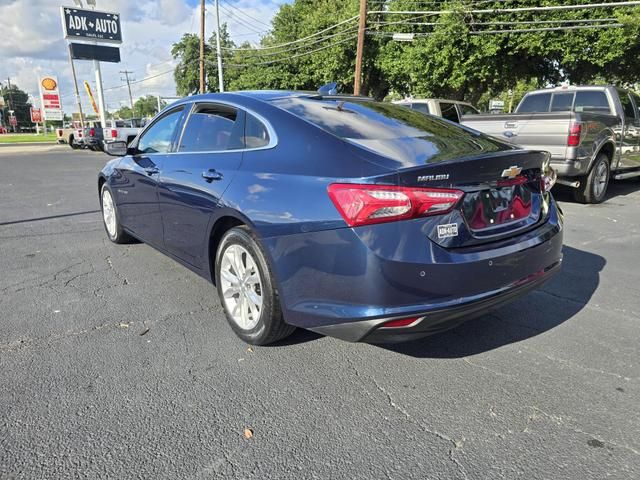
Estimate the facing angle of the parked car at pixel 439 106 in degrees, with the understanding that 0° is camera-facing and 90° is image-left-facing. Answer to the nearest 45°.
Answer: approximately 225°

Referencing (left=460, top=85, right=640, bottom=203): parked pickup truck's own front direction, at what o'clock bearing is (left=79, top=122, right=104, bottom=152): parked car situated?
(left=79, top=122, right=104, bottom=152): parked car is roughly at 8 o'clock from (left=460, top=85, right=640, bottom=203): parked pickup truck.

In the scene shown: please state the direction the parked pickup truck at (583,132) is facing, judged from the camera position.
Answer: facing away from the viewer and to the right of the viewer

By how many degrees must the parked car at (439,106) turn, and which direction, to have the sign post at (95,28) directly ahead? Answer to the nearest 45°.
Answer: approximately 90° to its left

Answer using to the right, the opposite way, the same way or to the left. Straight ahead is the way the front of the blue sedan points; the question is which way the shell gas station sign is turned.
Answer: the opposite way

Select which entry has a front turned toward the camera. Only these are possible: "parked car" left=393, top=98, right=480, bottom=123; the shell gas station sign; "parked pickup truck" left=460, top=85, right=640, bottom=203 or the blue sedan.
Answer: the shell gas station sign

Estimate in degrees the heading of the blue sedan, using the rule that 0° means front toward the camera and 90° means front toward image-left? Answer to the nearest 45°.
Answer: approximately 135°

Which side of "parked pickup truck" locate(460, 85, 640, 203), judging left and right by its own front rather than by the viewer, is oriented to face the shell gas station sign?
left
